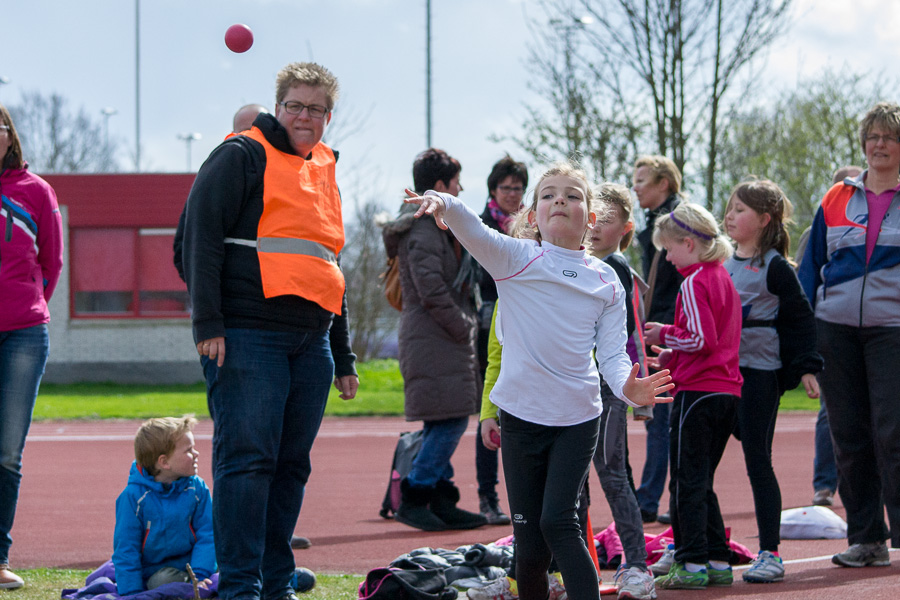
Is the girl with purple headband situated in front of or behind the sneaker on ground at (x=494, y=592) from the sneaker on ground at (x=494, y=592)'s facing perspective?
behind

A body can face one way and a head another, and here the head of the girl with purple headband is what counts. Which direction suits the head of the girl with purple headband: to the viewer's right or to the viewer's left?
to the viewer's left

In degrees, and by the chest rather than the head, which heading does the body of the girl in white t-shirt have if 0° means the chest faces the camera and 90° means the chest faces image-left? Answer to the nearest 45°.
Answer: approximately 0°

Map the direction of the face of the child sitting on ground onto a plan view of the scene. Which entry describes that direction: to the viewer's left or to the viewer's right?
to the viewer's right

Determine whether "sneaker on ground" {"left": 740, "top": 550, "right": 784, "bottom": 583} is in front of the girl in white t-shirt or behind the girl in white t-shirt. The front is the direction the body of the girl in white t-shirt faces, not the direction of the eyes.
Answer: behind

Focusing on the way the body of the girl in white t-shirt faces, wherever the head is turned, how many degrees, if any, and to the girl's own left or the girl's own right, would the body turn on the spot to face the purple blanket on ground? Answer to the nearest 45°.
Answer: approximately 90° to the girl's own right

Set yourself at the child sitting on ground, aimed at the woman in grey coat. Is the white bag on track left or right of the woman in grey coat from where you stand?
right

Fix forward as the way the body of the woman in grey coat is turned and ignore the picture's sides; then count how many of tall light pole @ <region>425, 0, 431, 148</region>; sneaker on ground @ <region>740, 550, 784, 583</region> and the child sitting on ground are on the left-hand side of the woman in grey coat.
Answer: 1

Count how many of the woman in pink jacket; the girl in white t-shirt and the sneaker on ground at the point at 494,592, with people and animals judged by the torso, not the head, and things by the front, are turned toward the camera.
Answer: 2
